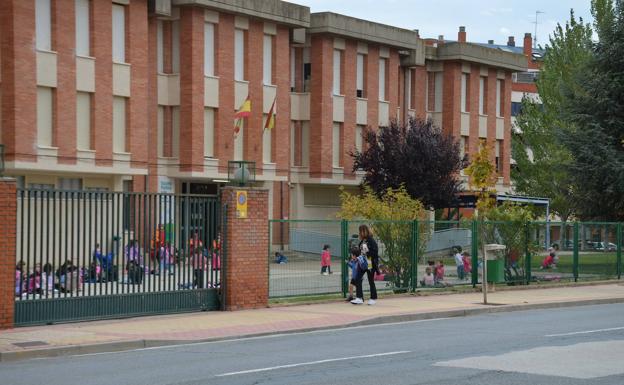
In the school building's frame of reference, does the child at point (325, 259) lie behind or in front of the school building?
in front

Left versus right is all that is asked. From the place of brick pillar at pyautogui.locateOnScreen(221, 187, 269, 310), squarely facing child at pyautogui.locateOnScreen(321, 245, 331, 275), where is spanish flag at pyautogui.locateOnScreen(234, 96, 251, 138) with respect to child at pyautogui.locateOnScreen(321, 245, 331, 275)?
left

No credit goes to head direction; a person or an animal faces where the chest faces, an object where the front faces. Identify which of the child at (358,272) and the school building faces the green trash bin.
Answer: the school building

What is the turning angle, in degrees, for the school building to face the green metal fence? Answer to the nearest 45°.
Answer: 0° — it already faces it

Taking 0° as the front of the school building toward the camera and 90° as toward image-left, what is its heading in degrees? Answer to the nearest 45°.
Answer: approximately 315°

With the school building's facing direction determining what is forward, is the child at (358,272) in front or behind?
in front

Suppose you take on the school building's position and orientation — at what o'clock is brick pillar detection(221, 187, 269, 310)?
The brick pillar is roughly at 1 o'clock from the school building.
